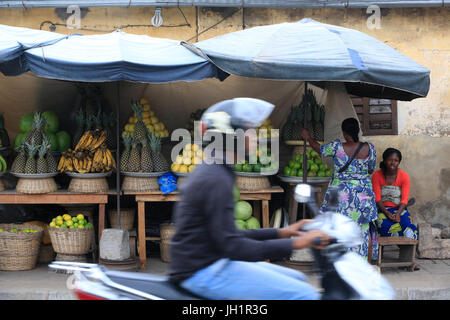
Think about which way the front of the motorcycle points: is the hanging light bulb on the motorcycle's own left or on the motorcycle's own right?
on the motorcycle's own left

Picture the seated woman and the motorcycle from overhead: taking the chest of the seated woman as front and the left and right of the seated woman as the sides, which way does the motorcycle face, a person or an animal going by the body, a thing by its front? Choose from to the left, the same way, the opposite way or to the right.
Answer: to the left

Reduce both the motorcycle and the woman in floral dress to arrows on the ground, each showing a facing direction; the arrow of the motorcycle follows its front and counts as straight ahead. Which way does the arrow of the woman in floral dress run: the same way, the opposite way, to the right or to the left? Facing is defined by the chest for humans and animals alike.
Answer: to the left

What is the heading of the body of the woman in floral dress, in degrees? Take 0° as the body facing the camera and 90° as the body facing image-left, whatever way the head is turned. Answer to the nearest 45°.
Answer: approximately 180°

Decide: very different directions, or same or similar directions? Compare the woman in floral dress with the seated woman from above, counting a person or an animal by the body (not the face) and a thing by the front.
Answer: very different directions

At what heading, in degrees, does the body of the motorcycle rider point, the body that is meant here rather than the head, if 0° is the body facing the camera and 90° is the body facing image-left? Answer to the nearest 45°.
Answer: approximately 270°

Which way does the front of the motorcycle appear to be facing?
to the viewer's right
